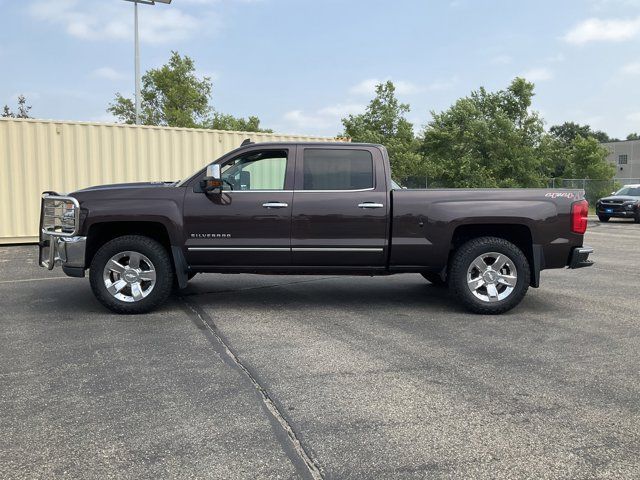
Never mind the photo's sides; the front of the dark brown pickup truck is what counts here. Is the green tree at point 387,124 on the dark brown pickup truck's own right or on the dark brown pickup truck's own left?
on the dark brown pickup truck's own right

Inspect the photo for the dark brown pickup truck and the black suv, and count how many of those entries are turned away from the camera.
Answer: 0

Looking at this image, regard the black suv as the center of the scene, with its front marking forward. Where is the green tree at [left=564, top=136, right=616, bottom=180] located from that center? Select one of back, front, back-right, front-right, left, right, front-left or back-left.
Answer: back-right

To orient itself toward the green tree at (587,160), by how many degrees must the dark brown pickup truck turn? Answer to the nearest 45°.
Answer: approximately 135° to its right

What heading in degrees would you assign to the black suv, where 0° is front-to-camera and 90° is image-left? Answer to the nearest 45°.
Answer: approximately 45°

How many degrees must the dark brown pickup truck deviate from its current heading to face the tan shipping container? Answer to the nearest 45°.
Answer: approximately 45° to its right

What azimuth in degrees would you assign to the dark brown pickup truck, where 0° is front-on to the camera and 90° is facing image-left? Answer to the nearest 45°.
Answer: approximately 90°

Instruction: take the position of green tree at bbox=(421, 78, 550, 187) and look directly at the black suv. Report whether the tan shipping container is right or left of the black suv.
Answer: right
